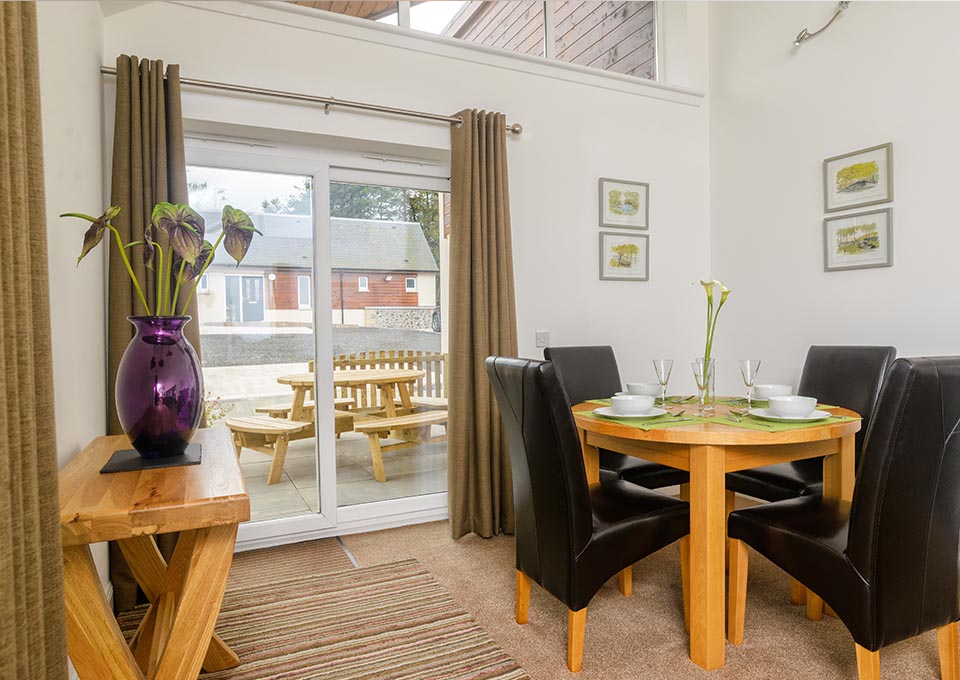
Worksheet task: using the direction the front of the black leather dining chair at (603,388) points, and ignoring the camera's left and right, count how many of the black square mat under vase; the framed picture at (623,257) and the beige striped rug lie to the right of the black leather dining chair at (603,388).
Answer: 2

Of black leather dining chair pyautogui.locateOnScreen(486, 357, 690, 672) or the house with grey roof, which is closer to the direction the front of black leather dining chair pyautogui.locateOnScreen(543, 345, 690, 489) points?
the black leather dining chair

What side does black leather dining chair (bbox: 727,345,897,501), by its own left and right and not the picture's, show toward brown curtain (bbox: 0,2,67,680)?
front

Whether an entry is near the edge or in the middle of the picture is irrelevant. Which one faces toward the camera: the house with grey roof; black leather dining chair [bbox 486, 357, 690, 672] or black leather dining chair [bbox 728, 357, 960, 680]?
the house with grey roof

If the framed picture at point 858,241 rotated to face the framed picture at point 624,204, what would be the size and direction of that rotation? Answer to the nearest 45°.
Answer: approximately 45° to its right

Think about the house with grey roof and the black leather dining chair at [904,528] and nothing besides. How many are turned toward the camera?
1

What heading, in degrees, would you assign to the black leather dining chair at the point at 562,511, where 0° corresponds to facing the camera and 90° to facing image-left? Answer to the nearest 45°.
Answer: approximately 225°

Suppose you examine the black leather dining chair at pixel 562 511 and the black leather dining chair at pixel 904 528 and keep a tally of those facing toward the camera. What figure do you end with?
0

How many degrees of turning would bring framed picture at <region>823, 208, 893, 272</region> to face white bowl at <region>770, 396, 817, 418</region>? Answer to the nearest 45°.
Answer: approximately 45° to its left

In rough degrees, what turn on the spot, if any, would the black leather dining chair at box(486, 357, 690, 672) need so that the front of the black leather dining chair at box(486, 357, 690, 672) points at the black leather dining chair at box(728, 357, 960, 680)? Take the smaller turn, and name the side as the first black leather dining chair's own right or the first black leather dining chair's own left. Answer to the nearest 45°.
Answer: approximately 45° to the first black leather dining chair's own right

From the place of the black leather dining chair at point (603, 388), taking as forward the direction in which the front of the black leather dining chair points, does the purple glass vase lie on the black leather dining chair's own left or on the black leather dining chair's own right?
on the black leather dining chair's own right

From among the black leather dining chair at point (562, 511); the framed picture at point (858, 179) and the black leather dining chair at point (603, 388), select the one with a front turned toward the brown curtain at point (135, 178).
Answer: the framed picture

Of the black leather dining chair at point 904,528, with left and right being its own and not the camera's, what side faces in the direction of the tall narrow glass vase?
front

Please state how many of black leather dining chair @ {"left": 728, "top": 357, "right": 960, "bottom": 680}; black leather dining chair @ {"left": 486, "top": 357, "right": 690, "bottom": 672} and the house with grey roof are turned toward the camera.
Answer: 1

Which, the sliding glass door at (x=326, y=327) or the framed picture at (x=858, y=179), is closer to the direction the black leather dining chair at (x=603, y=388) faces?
the framed picture

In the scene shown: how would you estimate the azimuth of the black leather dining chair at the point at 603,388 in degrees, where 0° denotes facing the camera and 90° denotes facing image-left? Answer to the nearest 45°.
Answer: approximately 315°

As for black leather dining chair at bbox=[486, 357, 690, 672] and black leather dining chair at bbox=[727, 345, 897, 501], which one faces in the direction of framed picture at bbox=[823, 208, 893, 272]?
black leather dining chair at bbox=[486, 357, 690, 672]

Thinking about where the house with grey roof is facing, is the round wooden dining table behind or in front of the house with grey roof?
in front
